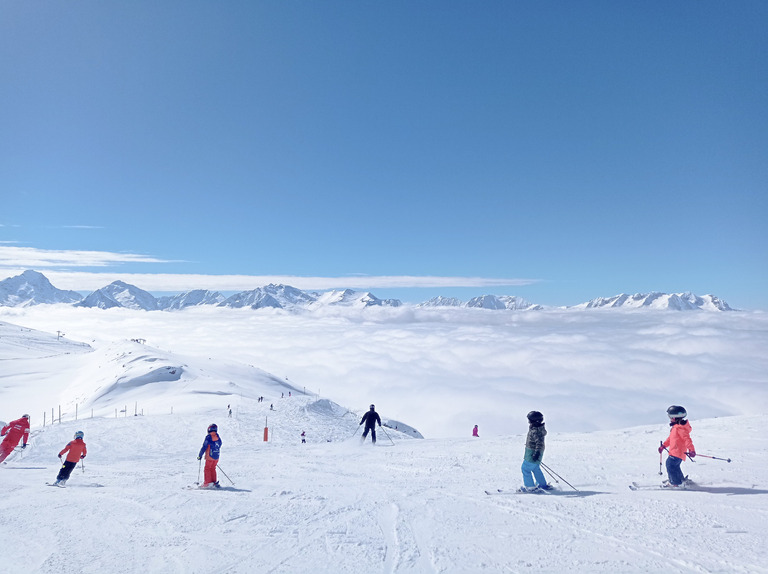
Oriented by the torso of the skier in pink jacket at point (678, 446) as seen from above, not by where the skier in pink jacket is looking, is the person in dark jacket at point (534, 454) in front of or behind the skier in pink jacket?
in front

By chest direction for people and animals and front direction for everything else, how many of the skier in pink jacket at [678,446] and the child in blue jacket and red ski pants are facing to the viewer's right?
0

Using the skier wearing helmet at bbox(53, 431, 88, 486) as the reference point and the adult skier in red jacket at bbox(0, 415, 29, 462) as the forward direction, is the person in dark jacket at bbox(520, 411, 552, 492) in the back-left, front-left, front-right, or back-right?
back-right

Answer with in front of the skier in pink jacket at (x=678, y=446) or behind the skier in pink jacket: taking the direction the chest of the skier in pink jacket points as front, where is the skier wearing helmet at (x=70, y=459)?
in front

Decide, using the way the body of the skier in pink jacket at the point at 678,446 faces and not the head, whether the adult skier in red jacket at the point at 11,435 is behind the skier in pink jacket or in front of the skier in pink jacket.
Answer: in front

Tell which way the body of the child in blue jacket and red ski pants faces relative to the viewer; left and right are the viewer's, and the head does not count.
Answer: facing away from the viewer and to the left of the viewer
